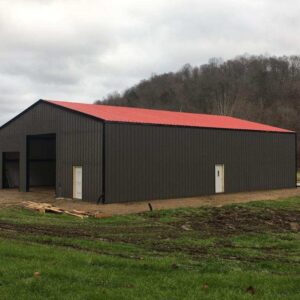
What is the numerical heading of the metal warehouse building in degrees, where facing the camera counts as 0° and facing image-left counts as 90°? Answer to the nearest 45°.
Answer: approximately 45°
